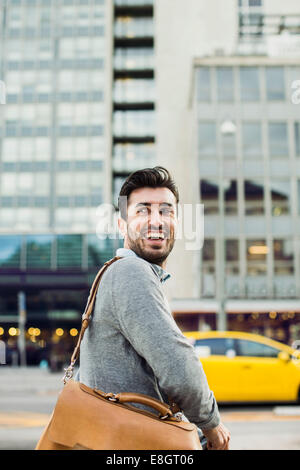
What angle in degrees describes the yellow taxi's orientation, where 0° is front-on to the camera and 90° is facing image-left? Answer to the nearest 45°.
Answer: approximately 270°

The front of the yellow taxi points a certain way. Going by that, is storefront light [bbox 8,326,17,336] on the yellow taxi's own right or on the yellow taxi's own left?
on the yellow taxi's own left

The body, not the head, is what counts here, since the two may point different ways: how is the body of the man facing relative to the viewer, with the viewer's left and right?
facing to the right of the viewer

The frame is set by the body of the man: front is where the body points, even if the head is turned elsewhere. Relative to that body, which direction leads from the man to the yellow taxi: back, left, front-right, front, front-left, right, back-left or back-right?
left

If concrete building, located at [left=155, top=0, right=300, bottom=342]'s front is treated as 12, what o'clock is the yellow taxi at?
The yellow taxi is roughly at 12 o'clock from the concrete building.

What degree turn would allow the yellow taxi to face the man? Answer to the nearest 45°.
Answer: approximately 90° to its right

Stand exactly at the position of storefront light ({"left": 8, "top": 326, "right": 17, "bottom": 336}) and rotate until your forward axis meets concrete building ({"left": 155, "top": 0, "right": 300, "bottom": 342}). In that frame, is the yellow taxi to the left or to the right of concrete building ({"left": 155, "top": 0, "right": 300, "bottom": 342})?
right

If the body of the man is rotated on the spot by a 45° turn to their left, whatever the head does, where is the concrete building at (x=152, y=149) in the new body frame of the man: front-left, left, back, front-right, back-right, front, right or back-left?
front-left

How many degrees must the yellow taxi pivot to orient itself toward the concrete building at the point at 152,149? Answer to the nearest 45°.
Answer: approximately 90° to its left

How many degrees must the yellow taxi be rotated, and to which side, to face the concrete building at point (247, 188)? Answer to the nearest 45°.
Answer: approximately 90° to its left

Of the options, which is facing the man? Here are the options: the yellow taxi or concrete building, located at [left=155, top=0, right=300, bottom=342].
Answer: the concrete building

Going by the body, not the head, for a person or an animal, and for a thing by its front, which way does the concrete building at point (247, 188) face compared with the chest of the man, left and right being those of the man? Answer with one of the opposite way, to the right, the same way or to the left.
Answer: to the right
